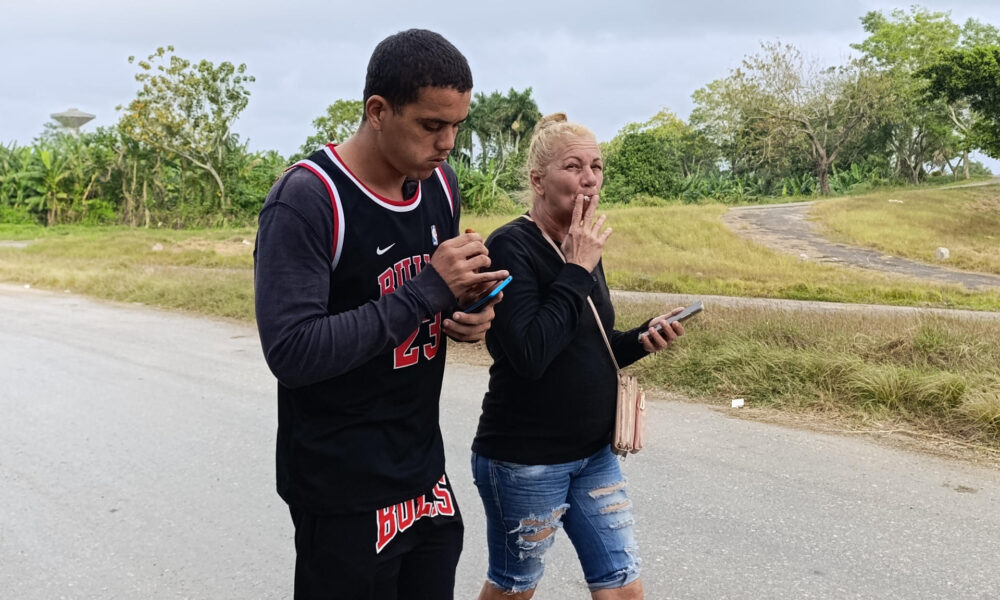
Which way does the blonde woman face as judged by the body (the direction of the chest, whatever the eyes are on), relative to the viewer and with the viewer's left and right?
facing the viewer and to the right of the viewer

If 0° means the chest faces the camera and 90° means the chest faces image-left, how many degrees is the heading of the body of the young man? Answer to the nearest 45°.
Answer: approximately 315°

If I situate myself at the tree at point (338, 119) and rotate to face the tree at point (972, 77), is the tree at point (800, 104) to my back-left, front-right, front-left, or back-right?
front-left

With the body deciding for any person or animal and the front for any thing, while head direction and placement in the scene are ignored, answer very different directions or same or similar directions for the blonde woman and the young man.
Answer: same or similar directions

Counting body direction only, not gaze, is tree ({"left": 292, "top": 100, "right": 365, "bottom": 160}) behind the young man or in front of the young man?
behind

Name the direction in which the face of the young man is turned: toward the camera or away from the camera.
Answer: toward the camera

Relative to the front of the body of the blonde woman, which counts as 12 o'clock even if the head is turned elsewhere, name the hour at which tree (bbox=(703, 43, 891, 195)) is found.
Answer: The tree is roughly at 8 o'clock from the blonde woman.

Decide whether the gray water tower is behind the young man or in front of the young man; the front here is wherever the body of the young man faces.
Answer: behind

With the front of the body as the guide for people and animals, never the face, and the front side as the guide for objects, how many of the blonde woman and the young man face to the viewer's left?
0

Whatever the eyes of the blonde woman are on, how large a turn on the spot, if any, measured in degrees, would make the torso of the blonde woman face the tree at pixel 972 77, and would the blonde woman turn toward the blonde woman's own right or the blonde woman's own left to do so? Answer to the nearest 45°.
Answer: approximately 90° to the blonde woman's own left

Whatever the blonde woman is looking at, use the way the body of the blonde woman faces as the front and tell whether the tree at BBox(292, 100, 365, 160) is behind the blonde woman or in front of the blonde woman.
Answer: behind

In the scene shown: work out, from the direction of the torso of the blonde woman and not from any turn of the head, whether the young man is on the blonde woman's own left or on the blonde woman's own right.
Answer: on the blonde woman's own right

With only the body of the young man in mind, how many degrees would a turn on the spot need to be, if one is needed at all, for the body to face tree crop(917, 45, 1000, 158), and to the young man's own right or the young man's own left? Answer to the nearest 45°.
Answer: approximately 90° to the young man's own left
